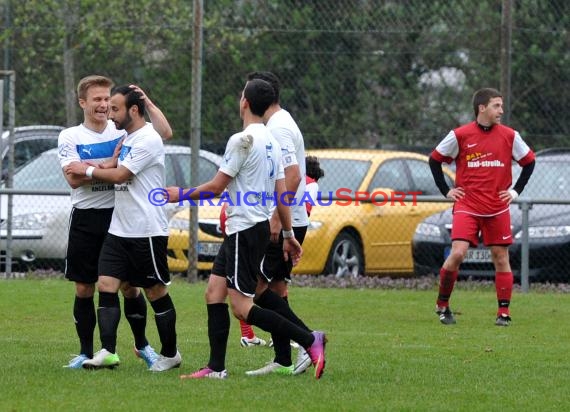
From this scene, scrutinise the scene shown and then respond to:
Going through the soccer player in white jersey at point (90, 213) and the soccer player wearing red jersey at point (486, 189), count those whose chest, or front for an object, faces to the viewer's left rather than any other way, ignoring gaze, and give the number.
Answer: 0

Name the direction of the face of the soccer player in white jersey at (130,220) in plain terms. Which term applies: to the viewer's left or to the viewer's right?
to the viewer's left

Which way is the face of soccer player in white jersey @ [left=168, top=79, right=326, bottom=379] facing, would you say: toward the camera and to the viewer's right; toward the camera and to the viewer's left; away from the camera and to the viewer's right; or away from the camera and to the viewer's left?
away from the camera and to the viewer's left

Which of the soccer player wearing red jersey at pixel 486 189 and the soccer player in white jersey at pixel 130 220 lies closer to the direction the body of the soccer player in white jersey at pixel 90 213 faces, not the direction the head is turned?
the soccer player in white jersey

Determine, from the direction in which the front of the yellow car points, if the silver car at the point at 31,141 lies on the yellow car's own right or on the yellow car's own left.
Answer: on the yellow car's own right

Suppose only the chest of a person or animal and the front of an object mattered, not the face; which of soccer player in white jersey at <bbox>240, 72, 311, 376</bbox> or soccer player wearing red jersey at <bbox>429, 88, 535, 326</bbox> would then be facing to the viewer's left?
the soccer player in white jersey

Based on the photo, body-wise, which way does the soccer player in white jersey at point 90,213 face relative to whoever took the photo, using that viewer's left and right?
facing the viewer and to the right of the viewer

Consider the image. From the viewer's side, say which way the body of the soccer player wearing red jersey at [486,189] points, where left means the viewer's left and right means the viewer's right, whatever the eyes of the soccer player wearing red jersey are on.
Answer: facing the viewer

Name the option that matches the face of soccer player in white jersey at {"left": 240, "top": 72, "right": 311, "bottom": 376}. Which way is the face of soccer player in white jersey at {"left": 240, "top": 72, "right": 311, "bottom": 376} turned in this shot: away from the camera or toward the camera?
away from the camera

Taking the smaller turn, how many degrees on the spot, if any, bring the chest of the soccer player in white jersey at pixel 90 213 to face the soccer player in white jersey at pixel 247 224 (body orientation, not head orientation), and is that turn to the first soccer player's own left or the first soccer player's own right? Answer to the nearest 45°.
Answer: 0° — they already face them

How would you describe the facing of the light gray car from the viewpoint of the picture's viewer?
facing the viewer and to the left of the viewer

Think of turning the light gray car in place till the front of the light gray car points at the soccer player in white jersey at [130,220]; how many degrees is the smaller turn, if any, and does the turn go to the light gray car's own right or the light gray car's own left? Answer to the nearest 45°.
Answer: approximately 45° to the light gray car's own left
